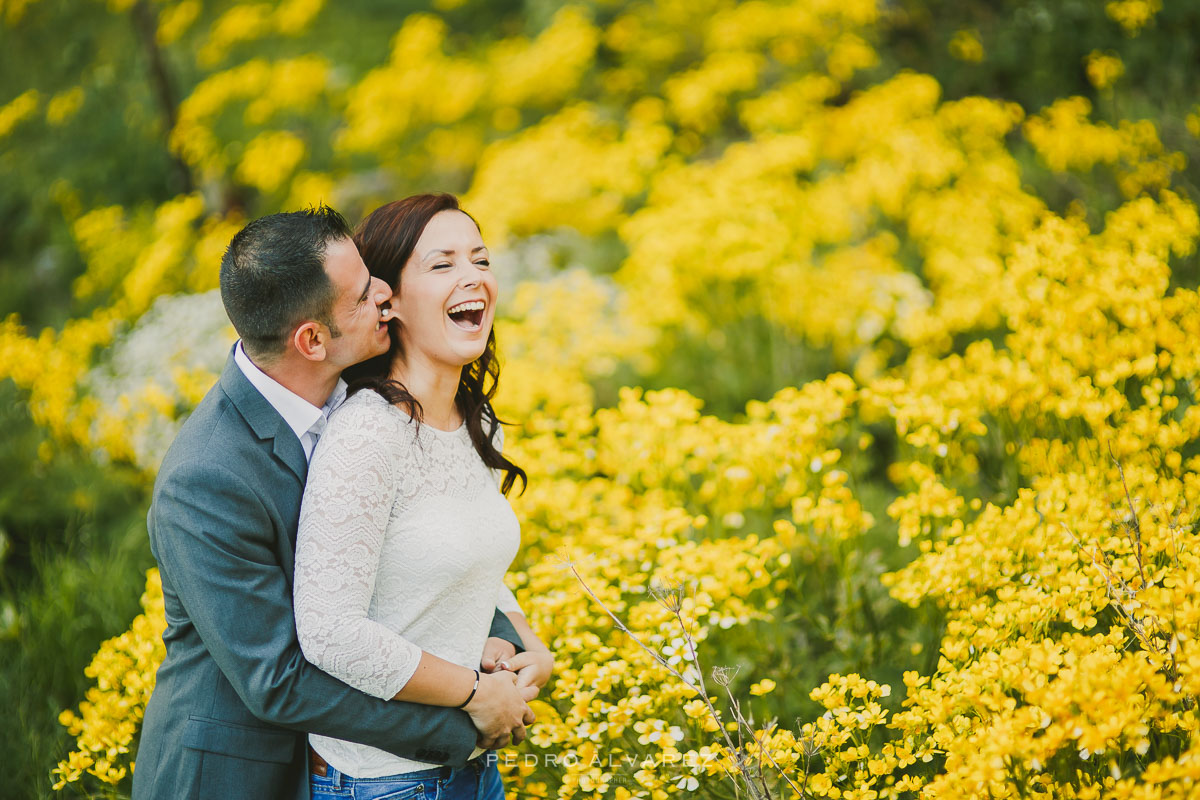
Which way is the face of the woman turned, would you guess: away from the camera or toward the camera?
toward the camera

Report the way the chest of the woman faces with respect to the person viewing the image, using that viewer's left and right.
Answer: facing the viewer and to the right of the viewer

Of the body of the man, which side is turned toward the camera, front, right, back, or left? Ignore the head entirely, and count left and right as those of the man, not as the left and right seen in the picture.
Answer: right

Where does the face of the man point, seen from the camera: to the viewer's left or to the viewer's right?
to the viewer's right
